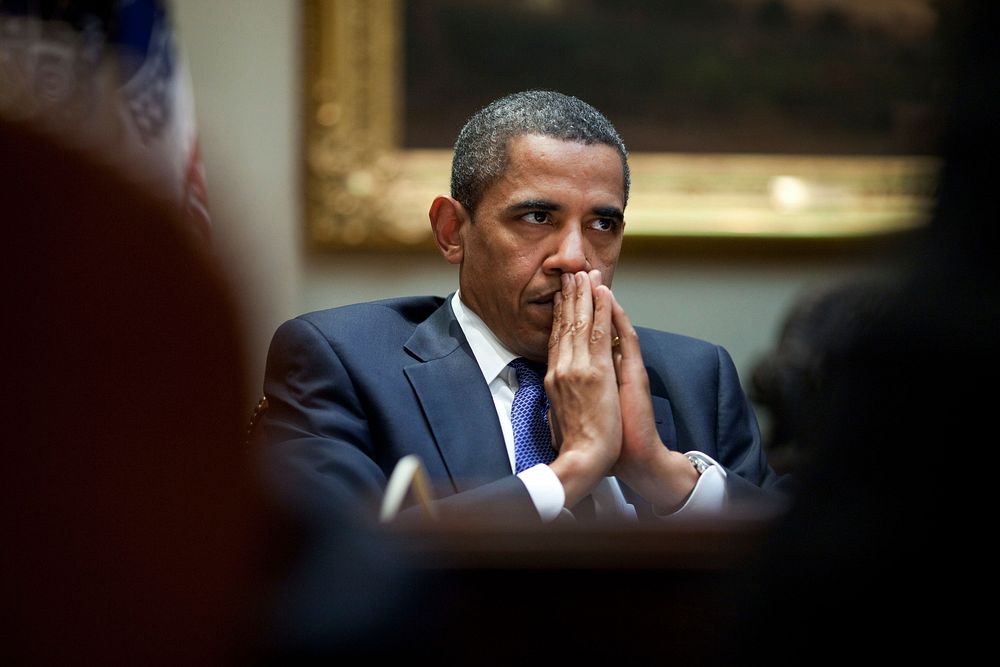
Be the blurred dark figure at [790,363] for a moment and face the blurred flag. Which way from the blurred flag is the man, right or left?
left

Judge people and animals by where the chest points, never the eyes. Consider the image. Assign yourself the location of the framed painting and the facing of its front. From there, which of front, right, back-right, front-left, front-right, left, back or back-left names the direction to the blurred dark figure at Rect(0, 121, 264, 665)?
front

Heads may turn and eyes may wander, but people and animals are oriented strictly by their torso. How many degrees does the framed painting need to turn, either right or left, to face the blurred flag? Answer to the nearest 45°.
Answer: approximately 45° to its right

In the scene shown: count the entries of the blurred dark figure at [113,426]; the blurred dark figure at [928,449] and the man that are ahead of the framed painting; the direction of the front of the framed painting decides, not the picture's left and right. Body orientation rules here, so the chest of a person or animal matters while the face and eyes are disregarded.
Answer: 3

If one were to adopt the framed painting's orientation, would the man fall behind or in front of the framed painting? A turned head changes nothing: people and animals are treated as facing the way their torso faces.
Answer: in front

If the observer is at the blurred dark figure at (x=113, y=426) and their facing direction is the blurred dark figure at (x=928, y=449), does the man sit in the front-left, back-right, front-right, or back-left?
front-left

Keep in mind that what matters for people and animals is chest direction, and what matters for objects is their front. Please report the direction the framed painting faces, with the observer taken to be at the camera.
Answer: facing the viewer

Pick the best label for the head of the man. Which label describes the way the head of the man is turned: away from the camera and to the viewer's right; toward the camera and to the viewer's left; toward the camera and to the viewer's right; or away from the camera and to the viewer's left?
toward the camera and to the viewer's right

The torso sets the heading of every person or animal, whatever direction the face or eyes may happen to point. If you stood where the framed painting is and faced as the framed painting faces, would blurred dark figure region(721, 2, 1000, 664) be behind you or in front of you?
in front

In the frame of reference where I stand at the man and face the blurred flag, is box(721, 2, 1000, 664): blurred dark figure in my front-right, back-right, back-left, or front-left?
back-left
